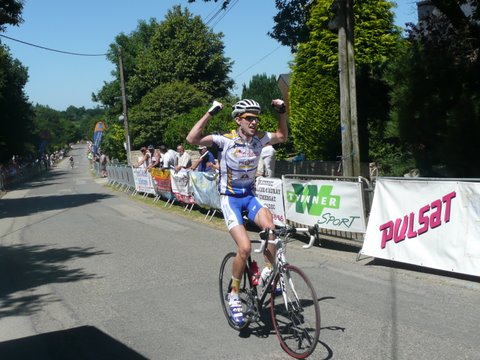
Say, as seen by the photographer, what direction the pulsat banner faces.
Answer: facing the viewer and to the left of the viewer

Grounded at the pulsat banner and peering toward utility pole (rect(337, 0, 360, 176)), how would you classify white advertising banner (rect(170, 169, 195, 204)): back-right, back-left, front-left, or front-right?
front-left

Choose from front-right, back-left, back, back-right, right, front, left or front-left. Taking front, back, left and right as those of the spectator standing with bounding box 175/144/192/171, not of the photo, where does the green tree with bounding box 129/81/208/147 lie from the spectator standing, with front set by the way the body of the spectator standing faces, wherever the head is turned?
back-right

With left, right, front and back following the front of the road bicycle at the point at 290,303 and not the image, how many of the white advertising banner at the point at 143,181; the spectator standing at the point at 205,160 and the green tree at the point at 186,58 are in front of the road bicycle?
0

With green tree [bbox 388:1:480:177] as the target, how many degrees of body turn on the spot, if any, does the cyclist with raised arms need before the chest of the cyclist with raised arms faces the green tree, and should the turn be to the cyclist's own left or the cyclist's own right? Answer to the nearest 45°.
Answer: approximately 90° to the cyclist's own left

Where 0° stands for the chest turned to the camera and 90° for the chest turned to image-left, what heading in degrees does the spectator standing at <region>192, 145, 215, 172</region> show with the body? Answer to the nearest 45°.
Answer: approximately 45°

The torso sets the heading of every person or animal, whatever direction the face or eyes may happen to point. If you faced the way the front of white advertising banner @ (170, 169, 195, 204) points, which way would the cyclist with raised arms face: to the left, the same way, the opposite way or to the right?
to the left

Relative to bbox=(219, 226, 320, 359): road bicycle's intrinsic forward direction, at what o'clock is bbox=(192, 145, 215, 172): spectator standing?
The spectator standing is roughly at 7 o'clock from the road bicycle.

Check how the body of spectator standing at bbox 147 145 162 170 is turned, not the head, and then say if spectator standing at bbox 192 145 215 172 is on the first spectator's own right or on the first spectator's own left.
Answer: on the first spectator's own left

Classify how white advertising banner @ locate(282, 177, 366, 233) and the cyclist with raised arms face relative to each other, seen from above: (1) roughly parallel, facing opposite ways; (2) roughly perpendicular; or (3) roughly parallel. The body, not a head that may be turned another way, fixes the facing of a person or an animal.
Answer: roughly perpendicular
